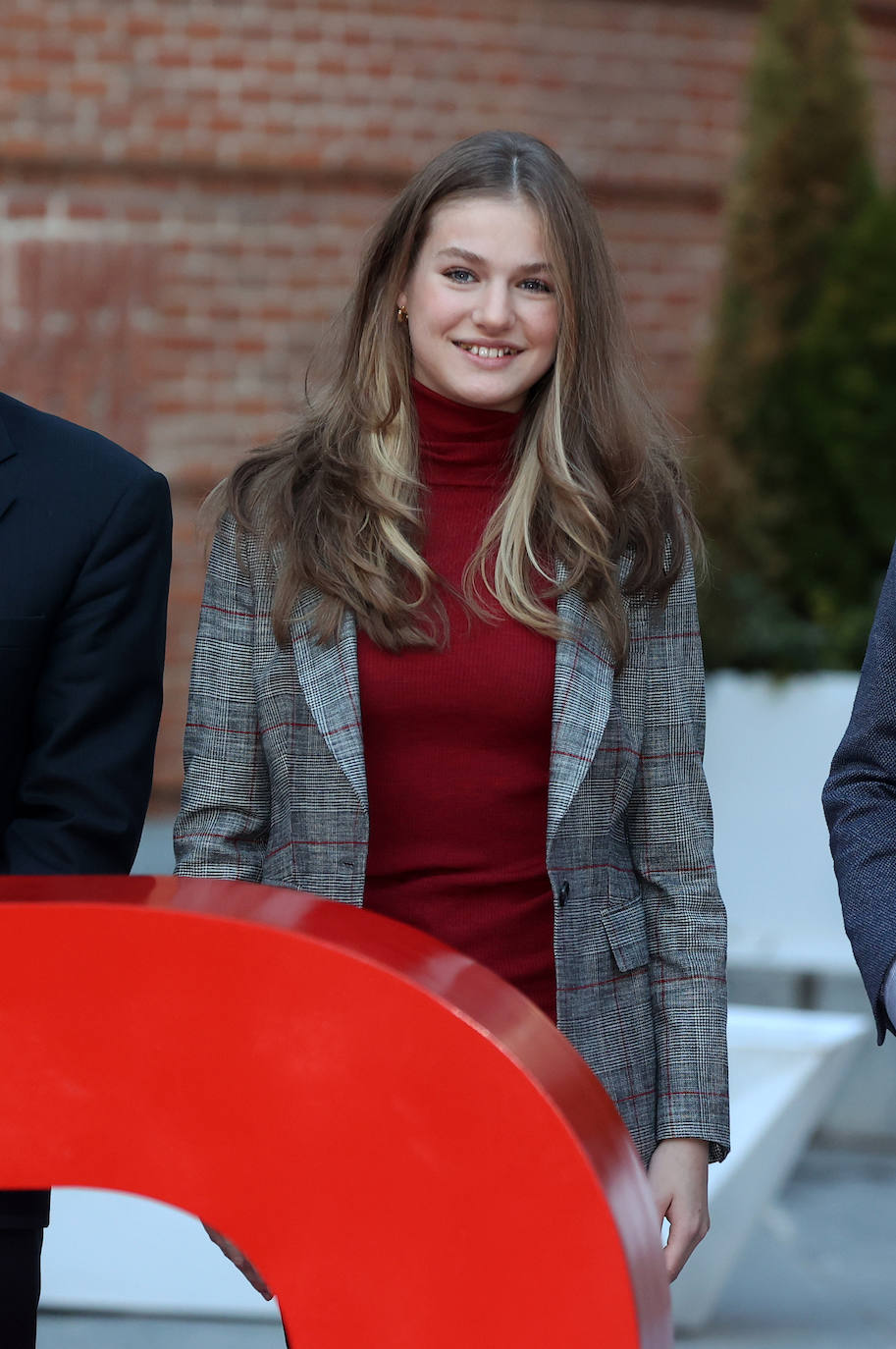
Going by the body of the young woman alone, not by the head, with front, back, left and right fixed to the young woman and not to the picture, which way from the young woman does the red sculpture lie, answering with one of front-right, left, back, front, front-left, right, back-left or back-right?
front

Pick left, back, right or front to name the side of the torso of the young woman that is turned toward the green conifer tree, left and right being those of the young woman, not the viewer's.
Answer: back

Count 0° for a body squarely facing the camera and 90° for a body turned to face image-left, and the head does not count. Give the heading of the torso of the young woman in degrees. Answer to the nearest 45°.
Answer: approximately 0°

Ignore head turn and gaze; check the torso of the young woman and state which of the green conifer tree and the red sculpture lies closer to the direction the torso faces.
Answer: the red sculpture
